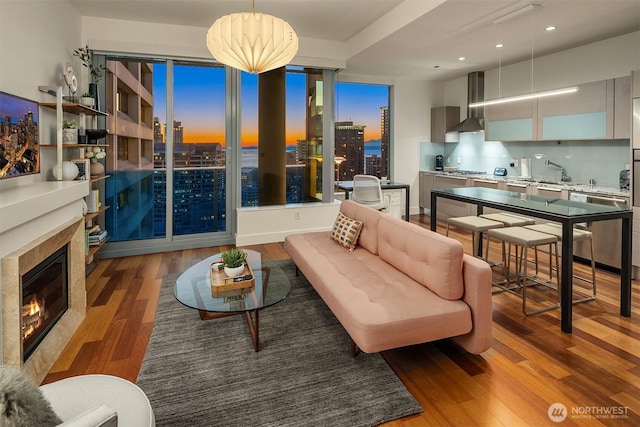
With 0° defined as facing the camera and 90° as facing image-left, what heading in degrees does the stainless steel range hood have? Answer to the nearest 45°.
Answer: approximately 45°

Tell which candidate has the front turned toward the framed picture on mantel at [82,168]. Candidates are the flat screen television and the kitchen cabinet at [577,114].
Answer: the kitchen cabinet

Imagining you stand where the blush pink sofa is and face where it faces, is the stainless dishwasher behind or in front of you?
behind

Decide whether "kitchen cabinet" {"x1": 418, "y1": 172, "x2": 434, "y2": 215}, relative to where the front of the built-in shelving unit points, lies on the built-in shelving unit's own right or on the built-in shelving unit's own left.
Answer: on the built-in shelving unit's own left

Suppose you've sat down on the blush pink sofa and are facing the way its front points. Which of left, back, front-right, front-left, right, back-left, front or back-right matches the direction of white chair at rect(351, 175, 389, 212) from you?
back-right

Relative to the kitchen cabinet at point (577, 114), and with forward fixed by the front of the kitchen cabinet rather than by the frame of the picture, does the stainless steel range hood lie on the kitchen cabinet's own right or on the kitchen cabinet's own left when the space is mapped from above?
on the kitchen cabinet's own right

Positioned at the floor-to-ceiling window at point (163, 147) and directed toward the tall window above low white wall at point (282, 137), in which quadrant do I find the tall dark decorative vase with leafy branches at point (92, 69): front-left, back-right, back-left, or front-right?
back-right

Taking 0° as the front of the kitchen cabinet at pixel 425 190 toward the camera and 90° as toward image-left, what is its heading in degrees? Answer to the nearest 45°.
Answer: approximately 45°

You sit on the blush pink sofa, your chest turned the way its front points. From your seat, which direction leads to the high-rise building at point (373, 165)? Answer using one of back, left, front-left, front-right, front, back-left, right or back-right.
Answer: back-right

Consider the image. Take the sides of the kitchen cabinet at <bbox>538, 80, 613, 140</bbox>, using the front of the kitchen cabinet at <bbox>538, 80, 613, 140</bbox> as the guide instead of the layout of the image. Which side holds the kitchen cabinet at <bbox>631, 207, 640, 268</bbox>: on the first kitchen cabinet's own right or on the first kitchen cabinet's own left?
on the first kitchen cabinet's own left

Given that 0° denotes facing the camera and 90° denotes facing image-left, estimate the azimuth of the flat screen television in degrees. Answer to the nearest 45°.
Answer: approximately 315°
